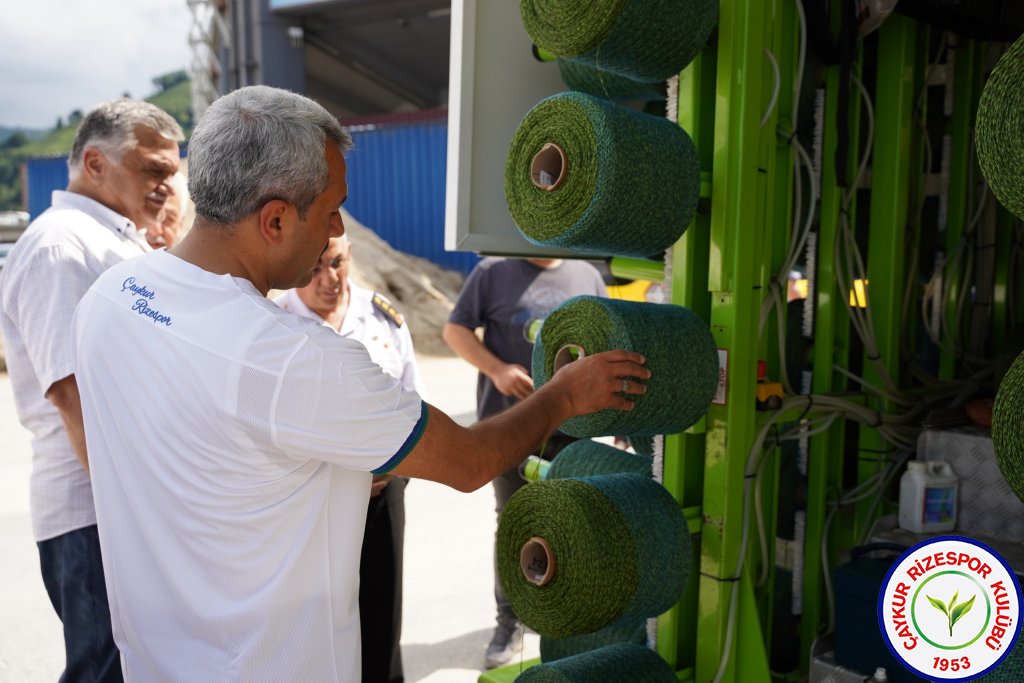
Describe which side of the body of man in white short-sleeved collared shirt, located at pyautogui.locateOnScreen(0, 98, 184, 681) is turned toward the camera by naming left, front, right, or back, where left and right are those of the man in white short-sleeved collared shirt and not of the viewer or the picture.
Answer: right

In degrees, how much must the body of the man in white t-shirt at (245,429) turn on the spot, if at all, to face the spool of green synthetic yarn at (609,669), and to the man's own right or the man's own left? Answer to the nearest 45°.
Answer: approximately 45° to the man's own right

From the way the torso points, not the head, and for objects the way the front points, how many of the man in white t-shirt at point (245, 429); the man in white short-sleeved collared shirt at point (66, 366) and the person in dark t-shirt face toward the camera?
1

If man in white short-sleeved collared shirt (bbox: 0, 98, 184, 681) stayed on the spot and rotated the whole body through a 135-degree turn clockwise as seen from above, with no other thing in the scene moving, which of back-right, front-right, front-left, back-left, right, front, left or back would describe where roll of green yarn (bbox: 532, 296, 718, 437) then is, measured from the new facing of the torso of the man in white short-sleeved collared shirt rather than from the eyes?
left

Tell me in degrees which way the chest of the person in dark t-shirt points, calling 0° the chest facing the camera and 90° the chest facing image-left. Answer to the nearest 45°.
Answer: approximately 0°

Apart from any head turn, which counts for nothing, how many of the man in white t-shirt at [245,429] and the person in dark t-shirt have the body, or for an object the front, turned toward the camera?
1

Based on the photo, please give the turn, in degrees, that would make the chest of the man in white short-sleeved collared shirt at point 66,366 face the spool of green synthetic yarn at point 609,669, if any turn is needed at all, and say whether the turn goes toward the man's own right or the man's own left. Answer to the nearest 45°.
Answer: approximately 45° to the man's own right

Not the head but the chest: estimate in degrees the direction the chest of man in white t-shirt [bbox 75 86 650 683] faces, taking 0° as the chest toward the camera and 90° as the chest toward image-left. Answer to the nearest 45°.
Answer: approximately 225°

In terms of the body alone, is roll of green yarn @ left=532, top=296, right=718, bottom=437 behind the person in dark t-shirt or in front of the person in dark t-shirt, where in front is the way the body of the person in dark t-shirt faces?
in front

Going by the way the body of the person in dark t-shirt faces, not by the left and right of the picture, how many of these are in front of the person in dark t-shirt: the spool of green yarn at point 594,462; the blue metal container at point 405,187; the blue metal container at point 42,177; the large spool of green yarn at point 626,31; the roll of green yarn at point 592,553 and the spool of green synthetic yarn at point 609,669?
4

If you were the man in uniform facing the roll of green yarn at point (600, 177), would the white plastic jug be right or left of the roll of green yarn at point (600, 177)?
left

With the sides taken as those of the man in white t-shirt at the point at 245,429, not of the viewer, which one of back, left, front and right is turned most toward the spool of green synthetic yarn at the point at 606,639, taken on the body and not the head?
front

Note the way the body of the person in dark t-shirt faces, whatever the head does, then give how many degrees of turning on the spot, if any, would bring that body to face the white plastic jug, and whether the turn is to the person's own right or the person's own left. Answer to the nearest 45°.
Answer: approximately 45° to the person's own left

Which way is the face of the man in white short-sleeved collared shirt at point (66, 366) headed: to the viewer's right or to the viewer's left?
to the viewer's right
